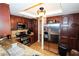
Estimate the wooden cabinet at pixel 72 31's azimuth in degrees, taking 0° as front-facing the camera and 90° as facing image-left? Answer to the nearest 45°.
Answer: approximately 45°
